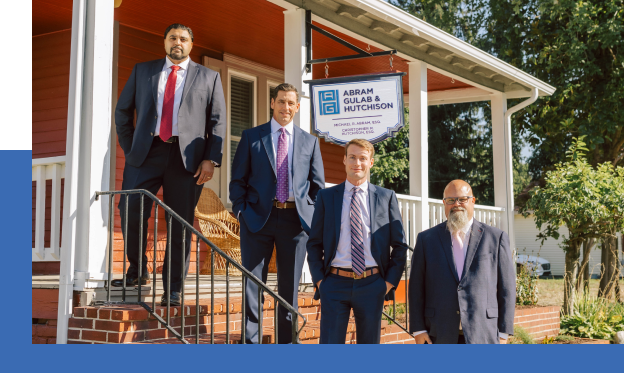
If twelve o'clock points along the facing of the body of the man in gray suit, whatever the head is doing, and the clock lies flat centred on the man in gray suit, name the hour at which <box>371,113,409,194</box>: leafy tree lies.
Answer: The leafy tree is roughly at 7 o'clock from the man in gray suit.

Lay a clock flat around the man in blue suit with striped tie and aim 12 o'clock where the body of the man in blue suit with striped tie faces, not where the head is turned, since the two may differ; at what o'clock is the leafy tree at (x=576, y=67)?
The leafy tree is roughly at 7 o'clock from the man in blue suit with striped tie.

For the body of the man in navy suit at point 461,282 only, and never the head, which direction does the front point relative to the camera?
toward the camera

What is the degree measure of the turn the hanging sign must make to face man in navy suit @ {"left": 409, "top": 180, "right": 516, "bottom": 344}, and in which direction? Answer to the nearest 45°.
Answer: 0° — it already faces them

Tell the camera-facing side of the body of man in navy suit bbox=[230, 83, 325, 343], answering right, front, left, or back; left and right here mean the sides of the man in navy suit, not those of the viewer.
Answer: front

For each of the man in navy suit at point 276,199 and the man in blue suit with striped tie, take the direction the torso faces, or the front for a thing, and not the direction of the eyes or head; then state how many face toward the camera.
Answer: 2

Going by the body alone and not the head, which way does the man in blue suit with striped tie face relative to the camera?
toward the camera

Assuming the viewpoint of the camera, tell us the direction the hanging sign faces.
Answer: facing the viewer

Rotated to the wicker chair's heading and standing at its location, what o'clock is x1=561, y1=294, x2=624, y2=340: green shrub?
The green shrub is roughly at 10 o'clock from the wicker chair.

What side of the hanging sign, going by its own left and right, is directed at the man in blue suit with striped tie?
front
